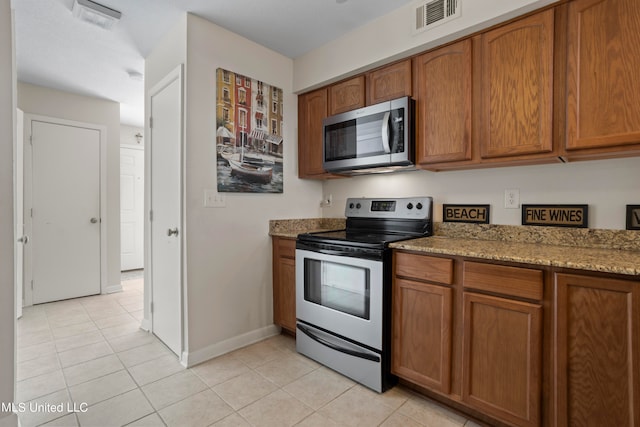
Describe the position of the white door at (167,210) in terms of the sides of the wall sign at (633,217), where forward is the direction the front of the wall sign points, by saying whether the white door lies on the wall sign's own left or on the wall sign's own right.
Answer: on the wall sign's own right

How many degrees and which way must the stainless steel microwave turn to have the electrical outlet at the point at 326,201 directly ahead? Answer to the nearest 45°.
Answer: approximately 90° to its right

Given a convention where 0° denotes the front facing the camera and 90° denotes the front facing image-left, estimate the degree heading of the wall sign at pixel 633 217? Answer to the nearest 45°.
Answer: approximately 0°

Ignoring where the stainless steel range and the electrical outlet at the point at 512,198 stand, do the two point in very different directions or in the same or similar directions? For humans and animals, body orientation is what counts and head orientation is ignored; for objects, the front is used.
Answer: same or similar directions

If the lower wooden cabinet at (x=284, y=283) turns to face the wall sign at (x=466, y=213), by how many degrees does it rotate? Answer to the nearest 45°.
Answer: approximately 90° to its left

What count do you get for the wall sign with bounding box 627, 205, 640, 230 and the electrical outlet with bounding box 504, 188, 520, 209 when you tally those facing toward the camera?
2

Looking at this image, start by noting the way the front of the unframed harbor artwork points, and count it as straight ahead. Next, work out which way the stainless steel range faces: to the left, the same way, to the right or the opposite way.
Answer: to the right

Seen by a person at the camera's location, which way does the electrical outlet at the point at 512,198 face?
facing the viewer

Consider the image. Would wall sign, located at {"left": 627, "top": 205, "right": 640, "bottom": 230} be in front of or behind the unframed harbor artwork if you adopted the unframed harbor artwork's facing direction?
in front

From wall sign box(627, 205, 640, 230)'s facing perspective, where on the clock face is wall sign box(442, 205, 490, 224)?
wall sign box(442, 205, 490, 224) is roughly at 3 o'clock from wall sign box(627, 205, 640, 230).

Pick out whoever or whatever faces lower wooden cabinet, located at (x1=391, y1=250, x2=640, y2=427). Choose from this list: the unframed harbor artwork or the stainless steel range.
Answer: the unframed harbor artwork

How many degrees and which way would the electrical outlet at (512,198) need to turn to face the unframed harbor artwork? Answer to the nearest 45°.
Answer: approximately 90° to its right

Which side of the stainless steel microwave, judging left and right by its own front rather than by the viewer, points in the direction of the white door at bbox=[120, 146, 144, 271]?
right

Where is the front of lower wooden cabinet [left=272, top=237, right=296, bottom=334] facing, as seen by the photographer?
facing the viewer and to the left of the viewer

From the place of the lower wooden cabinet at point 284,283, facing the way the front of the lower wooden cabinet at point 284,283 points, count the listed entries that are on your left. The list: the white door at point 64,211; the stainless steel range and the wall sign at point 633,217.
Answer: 2

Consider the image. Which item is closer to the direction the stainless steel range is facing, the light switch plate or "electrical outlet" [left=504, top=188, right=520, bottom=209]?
the light switch plate
